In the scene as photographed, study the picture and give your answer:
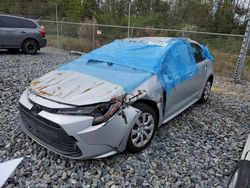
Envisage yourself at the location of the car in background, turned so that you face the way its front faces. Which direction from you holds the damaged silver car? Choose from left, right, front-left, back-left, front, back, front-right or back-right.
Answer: left

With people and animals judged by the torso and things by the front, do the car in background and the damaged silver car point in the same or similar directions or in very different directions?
same or similar directions

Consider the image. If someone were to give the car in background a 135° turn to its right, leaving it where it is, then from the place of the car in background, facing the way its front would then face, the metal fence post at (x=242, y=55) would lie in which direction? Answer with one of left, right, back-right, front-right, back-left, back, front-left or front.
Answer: right

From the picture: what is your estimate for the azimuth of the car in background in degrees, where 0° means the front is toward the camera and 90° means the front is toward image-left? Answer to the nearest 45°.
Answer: approximately 90°

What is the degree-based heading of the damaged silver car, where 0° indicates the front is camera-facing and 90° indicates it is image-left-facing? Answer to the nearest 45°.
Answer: approximately 45°

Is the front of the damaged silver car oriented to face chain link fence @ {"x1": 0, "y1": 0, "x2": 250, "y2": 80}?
no

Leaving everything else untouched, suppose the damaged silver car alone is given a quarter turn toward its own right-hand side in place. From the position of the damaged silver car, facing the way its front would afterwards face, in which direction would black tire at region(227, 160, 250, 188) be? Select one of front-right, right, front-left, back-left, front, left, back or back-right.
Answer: back

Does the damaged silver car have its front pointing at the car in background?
no

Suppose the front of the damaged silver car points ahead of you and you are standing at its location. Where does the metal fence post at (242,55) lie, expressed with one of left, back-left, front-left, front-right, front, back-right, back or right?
back

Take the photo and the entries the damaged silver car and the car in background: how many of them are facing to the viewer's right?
0

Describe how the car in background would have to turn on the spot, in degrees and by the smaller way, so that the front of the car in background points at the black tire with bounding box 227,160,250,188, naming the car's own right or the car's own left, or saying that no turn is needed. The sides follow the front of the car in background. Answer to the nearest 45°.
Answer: approximately 90° to the car's own left
